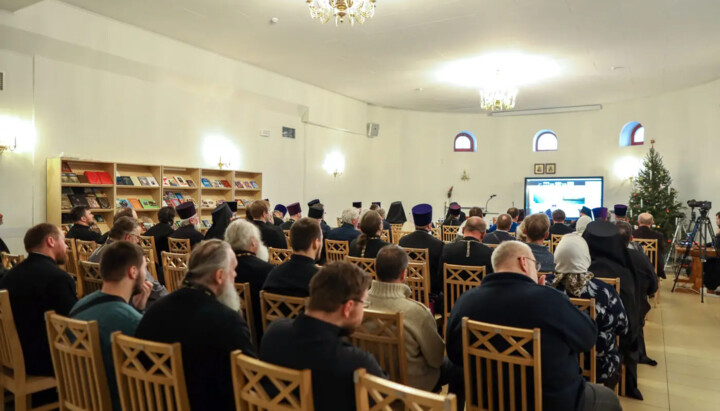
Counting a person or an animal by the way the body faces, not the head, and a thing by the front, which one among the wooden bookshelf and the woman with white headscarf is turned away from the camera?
the woman with white headscarf

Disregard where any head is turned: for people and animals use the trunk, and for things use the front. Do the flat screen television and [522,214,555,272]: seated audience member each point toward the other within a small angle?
yes

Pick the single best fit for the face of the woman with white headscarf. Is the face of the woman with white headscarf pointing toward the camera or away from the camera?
away from the camera

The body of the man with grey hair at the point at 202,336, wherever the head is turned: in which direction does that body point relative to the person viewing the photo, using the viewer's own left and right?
facing away from the viewer and to the right of the viewer

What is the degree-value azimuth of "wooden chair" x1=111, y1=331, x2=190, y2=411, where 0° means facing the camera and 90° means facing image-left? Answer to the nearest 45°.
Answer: approximately 225°

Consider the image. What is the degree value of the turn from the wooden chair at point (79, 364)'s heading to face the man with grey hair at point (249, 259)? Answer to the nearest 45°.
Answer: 0° — it already faces them
